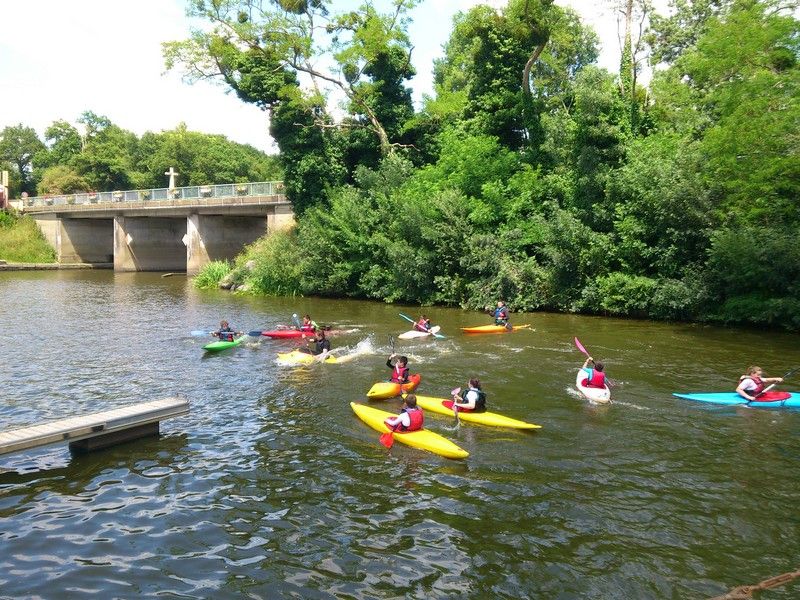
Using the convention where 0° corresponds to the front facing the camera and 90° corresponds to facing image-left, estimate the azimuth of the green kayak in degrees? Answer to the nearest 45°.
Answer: approximately 45°

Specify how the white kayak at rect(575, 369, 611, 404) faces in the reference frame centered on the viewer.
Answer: facing away from the viewer and to the left of the viewer

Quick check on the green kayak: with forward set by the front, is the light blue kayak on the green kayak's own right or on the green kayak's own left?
on the green kayak's own left

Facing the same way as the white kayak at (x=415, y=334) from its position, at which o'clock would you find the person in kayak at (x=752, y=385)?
The person in kayak is roughly at 9 o'clock from the white kayak.

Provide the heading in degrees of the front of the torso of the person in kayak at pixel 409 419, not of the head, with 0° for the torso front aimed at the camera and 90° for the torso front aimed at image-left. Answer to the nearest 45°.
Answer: approximately 135°

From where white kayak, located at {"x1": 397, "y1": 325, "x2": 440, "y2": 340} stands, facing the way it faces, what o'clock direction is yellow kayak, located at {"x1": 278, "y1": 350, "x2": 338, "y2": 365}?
The yellow kayak is roughly at 12 o'clock from the white kayak.
